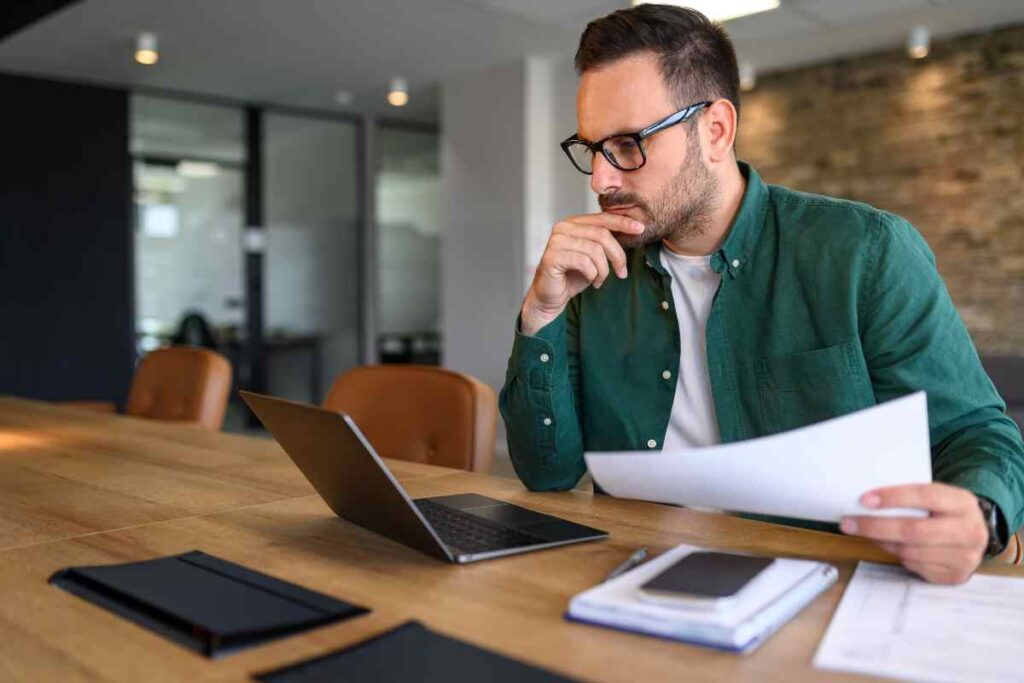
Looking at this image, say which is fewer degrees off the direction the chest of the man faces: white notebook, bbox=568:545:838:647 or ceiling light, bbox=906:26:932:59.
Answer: the white notebook

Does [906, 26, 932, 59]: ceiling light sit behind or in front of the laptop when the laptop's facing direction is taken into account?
in front

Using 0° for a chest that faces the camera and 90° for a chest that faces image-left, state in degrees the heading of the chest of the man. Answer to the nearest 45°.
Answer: approximately 45°

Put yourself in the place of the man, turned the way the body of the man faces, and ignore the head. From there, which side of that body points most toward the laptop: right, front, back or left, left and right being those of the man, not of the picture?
front

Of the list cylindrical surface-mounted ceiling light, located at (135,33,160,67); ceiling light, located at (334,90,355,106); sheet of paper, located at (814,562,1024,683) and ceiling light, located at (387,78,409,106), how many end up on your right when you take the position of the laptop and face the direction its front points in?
1

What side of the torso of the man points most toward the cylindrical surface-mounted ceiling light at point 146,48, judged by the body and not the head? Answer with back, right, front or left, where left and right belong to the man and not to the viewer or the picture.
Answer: right

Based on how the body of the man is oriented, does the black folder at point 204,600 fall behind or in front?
in front

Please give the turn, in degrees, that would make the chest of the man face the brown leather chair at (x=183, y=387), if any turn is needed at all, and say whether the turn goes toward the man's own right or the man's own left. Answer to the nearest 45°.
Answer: approximately 90° to the man's own right

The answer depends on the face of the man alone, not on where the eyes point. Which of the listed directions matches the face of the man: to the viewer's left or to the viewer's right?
to the viewer's left

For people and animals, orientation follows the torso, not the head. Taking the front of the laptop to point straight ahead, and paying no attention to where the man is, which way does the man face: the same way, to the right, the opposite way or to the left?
the opposite way

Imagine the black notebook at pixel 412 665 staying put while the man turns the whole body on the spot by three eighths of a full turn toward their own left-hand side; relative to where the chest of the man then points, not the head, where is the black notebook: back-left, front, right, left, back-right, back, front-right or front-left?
right

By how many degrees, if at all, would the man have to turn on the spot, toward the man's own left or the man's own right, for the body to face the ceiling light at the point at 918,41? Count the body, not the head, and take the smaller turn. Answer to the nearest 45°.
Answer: approximately 135° to the man's own right

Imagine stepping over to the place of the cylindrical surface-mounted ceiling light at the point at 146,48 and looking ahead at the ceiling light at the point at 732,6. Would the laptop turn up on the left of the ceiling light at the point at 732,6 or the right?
right

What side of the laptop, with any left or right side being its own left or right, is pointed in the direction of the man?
front

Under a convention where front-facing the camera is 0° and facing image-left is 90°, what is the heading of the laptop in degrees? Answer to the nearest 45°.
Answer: approximately 225°
